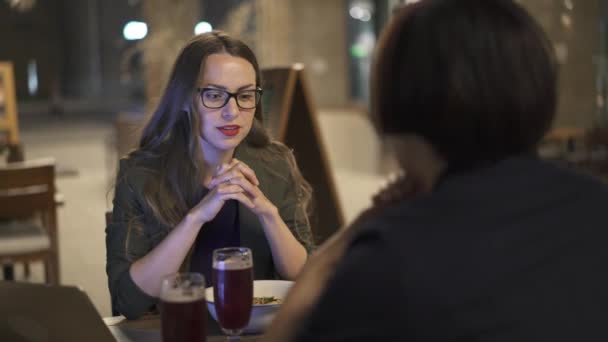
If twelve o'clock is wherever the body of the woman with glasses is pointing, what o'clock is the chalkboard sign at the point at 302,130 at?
The chalkboard sign is roughly at 8 o'clock from the woman with glasses.

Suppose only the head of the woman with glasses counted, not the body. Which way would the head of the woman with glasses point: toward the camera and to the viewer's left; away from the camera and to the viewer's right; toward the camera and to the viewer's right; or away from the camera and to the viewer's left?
toward the camera and to the viewer's right

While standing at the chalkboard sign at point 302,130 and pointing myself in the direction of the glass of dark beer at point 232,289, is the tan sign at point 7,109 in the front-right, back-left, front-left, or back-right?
back-right

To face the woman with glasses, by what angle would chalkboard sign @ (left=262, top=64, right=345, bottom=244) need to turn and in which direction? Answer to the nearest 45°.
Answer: approximately 45° to its left

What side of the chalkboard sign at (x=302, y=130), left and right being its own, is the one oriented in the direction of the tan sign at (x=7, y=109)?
right

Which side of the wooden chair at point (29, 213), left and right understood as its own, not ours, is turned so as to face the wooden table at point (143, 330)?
back

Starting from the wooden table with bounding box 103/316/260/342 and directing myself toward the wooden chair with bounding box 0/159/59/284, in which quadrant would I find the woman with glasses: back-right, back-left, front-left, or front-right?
front-right

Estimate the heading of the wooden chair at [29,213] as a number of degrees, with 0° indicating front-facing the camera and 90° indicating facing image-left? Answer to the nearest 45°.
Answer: approximately 180°

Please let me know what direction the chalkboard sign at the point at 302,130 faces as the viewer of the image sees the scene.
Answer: facing the viewer and to the left of the viewer

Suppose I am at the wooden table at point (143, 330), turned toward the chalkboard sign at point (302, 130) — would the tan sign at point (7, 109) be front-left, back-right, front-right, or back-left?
front-left

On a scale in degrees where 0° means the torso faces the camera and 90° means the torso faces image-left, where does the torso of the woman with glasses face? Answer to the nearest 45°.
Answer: approximately 315°

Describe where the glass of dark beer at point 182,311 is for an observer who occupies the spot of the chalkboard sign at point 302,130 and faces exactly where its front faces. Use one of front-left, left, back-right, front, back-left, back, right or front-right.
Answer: front-left

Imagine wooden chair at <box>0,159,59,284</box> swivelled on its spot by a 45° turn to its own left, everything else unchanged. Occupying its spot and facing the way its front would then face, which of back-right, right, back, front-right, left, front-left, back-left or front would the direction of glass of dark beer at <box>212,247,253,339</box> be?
back-left

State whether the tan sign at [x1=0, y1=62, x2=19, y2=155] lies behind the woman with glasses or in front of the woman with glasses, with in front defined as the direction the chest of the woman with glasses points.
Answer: behind
